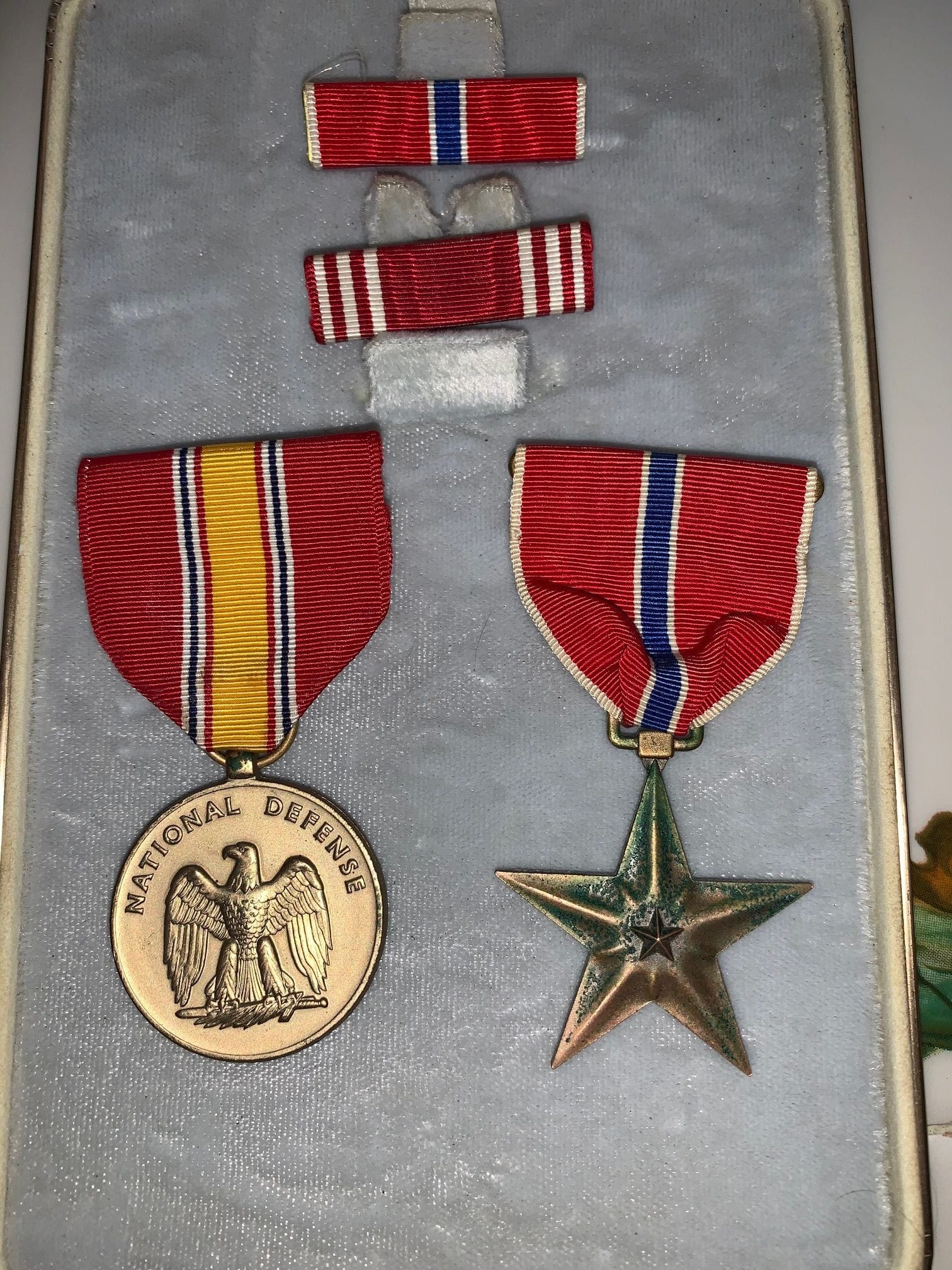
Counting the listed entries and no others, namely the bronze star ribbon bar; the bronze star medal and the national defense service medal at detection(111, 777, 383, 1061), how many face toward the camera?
3

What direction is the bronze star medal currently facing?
toward the camera

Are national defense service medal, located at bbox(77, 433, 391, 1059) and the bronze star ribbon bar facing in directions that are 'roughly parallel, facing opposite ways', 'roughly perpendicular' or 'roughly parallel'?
roughly parallel

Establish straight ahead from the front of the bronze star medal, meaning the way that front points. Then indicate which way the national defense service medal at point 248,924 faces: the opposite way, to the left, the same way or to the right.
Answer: the same way

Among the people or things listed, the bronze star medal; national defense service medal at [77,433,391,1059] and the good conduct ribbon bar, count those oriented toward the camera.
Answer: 3

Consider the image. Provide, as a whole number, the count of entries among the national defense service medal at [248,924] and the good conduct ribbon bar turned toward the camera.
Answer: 2

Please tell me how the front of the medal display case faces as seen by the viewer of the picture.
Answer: facing the viewer

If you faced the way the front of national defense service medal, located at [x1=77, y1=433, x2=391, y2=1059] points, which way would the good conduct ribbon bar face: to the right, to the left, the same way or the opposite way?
the same way

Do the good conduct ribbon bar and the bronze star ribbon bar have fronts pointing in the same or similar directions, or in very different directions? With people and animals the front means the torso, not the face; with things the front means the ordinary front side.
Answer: same or similar directions

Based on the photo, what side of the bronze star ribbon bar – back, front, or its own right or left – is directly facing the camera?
front
